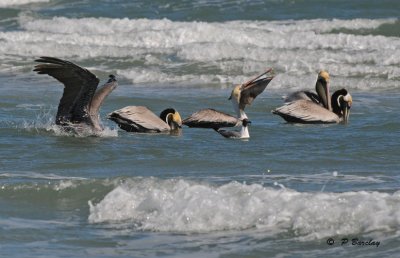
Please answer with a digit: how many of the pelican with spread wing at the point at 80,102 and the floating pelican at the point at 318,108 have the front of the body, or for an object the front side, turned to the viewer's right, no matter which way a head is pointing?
2

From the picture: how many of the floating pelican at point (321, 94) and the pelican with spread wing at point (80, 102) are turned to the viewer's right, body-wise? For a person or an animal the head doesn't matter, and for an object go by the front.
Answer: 2

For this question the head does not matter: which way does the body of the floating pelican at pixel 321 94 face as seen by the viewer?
to the viewer's right

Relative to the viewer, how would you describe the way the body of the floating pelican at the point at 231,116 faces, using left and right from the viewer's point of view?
facing to the right of the viewer

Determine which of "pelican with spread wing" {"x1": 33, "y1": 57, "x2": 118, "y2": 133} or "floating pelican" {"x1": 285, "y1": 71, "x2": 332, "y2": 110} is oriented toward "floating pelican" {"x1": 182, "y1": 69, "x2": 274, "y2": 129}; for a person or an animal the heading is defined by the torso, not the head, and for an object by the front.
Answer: the pelican with spread wing

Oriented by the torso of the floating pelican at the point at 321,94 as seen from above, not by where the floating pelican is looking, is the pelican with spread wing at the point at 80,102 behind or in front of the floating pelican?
behind

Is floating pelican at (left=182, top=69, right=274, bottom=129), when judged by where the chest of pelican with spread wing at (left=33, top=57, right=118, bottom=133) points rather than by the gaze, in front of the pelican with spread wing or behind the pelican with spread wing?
in front

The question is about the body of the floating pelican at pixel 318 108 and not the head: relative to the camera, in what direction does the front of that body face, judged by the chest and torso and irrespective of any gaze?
to the viewer's right

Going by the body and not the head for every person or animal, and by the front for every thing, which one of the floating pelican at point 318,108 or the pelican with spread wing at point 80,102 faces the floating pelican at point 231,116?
the pelican with spread wing

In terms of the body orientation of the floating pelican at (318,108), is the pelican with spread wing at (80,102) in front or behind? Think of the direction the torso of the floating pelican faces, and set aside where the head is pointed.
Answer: behind

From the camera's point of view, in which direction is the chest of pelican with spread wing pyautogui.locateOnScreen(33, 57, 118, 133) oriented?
to the viewer's right
